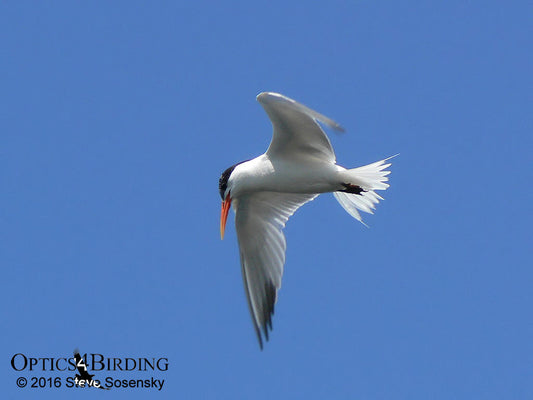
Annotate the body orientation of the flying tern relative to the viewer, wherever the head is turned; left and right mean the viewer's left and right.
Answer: facing to the left of the viewer
